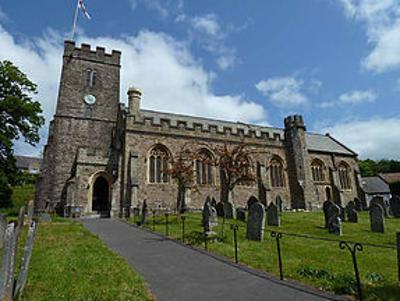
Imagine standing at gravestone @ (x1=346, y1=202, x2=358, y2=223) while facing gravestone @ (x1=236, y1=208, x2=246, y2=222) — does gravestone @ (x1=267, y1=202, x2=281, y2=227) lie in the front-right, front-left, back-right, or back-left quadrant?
front-left

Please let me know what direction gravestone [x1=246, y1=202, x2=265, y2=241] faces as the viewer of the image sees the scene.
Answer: facing the viewer and to the left of the viewer

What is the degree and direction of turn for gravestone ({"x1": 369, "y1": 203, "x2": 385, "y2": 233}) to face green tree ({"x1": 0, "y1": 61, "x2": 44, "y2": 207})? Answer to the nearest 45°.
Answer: approximately 45° to its right

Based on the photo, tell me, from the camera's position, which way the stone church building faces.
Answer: facing the viewer

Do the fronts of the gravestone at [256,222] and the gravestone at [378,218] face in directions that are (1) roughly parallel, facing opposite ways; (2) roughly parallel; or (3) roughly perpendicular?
roughly parallel

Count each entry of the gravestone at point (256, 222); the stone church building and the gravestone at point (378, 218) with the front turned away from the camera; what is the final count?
0

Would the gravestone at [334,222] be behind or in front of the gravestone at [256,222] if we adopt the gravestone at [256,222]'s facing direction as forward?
behind

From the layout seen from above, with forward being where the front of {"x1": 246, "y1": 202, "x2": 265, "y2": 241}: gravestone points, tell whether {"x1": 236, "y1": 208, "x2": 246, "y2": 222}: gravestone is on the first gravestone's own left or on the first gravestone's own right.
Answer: on the first gravestone's own right
